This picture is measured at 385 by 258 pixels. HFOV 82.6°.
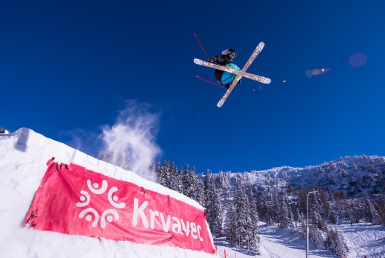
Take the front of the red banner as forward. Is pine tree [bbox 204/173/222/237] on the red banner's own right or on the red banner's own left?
on the red banner's own left

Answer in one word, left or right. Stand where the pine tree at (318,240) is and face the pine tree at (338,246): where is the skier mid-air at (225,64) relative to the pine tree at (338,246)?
right

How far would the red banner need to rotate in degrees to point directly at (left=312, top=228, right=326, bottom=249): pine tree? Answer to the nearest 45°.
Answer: approximately 90° to its left

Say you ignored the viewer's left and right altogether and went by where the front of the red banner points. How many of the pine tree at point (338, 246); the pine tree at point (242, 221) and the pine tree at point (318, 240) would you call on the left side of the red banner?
3

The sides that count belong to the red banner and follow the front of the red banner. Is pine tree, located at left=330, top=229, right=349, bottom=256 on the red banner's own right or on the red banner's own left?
on the red banner's own left

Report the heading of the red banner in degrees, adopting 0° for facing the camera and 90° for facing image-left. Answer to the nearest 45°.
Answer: approximately 315°
